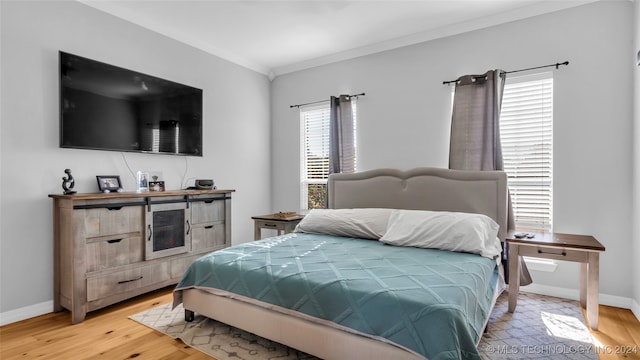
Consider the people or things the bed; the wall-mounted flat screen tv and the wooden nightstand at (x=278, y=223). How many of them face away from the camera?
0

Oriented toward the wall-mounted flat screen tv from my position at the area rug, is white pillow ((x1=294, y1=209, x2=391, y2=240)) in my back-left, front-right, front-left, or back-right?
front-right

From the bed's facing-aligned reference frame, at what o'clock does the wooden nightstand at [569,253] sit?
The wooden nightstand is roughly at 7 o'clock from the bed.

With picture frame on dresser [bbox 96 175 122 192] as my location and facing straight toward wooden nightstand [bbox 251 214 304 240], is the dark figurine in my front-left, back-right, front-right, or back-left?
back-right

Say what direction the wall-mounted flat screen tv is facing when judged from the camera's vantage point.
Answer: facing the viewer and to the right of the viewer

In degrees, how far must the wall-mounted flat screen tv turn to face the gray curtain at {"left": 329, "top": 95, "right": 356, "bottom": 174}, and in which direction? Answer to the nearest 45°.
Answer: approximately 45° to its left

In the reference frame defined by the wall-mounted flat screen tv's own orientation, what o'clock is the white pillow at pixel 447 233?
The white pillow is roughly at 12 o'clock from the wall-mounted flat screen tv.

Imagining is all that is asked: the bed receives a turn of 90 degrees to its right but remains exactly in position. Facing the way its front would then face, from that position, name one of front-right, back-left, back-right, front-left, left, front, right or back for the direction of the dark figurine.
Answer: front-left

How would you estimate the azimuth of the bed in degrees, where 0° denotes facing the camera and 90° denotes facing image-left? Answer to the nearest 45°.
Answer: approximately 45°

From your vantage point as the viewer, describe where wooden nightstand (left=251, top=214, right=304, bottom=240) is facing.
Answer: facing the viewer and to the left of the viewer

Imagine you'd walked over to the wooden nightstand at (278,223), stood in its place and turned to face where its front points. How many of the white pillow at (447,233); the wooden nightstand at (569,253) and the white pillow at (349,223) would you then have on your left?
3

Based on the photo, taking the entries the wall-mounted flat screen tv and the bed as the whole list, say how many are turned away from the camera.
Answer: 0

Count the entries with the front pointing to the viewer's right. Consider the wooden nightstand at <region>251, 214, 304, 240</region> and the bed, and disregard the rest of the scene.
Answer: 0

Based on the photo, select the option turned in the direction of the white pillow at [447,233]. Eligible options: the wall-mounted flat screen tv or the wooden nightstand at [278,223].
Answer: the wall-mounted flat screen tv
